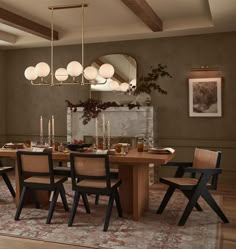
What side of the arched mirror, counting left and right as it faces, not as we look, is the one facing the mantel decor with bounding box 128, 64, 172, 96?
left

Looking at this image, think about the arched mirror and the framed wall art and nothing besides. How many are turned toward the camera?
2

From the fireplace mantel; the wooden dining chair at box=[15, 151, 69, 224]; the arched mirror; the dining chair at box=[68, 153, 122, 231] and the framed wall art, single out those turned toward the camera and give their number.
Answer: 3

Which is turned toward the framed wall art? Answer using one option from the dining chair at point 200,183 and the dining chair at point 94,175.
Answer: the dining chair at point 94,175

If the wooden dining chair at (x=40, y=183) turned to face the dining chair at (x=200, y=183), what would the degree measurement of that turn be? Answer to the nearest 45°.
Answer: approximately 45° to its right

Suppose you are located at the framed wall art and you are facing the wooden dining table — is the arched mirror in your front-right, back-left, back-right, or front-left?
front-right

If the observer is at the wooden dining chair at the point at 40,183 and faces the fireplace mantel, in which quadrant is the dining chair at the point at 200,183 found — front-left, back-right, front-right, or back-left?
front-right

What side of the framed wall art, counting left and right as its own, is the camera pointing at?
front

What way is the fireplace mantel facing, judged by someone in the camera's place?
facing the viewer

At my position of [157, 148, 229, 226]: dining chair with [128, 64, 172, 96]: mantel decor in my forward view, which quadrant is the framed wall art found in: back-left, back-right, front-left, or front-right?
front-right

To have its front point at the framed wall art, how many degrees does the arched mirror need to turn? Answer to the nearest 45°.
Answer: approximately 90° to its left

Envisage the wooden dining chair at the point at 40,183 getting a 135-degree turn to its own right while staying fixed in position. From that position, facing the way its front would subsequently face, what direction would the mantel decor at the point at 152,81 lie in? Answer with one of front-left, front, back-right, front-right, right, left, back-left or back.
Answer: back-left

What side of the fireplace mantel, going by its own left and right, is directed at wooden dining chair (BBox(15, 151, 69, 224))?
front

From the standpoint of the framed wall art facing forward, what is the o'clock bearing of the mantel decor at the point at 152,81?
The mantel decor is roughly at 3 o'clock from the framed wall art.

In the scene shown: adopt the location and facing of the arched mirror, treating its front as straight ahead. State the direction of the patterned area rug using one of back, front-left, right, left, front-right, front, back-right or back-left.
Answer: front

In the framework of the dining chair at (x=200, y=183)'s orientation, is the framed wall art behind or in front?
behind

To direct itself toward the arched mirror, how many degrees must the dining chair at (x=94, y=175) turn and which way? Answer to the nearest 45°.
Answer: approximately 45° to its left

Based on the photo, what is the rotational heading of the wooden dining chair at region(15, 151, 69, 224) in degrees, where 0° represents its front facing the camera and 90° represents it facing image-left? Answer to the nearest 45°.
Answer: approximately 225°

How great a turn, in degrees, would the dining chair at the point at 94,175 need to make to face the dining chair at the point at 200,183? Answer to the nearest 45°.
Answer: approximately 45° to its right

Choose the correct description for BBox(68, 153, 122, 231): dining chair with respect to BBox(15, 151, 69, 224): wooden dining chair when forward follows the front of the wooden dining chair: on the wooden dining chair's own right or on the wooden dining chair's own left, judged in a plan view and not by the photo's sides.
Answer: on the wooden dining chair's own right

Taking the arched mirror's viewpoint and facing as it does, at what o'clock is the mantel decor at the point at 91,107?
The mantel decor is roughly at 2 o'clock from the arched mirror.
